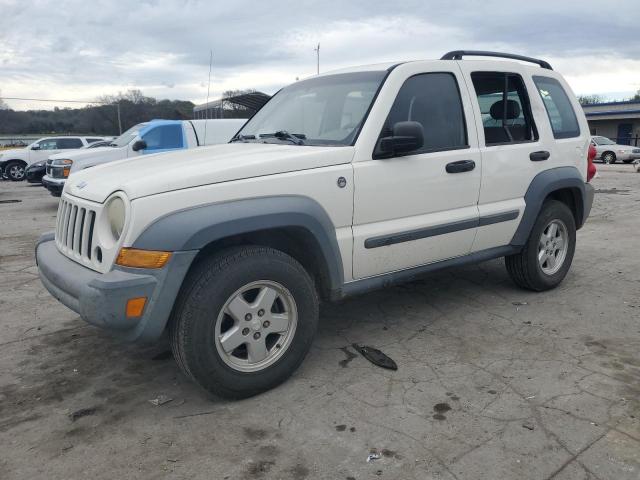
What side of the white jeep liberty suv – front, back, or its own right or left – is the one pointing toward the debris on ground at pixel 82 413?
front

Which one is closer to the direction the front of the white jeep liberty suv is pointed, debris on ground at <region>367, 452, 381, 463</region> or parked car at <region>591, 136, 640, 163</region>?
the debris on ground

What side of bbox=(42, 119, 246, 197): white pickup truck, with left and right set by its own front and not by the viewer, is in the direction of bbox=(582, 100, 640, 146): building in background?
back

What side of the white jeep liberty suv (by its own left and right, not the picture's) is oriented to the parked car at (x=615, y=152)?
back

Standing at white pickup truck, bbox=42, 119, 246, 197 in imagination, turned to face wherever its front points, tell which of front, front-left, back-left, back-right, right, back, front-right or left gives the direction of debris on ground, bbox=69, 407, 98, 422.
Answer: front-left

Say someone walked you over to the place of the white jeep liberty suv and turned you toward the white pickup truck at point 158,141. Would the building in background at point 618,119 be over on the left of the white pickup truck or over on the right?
right

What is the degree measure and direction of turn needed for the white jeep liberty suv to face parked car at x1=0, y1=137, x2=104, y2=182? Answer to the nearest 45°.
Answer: approximately 90° to its right

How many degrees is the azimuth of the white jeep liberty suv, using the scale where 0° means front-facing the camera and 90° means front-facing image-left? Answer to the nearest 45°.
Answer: approximately 45°

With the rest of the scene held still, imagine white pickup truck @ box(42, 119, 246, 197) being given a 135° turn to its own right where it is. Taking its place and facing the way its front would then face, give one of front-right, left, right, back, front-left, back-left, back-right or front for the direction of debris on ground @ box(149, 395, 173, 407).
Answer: back

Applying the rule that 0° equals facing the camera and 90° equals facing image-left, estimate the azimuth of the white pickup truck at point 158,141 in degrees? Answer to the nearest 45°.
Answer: approximately 45°

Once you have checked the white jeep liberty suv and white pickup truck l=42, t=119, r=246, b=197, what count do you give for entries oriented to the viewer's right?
0
